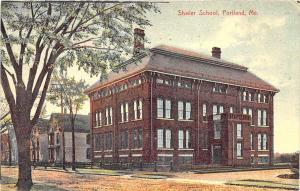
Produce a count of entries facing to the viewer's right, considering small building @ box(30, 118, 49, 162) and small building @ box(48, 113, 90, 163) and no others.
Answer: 0

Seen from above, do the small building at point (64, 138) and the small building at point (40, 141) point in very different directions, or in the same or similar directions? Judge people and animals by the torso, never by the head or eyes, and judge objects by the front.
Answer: same or similar directions

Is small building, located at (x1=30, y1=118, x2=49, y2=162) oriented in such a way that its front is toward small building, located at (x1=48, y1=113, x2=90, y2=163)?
no

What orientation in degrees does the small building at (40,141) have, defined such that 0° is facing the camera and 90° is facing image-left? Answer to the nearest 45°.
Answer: approximately 45°

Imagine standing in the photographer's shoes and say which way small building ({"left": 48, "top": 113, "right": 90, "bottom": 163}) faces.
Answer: facing the viewer and to the left of the viewer
